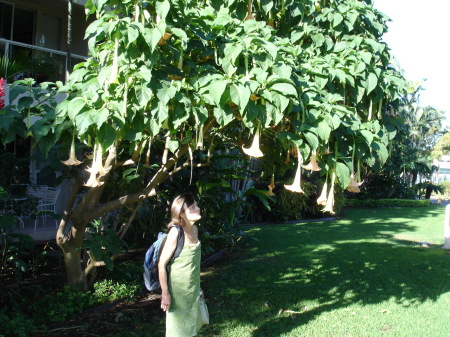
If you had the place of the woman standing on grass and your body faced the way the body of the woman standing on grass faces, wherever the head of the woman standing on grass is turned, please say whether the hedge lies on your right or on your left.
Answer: on your left

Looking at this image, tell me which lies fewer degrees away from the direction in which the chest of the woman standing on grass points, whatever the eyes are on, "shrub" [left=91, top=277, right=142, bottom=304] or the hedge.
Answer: the hedge

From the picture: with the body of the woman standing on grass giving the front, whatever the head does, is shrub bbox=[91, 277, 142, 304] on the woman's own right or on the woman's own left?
on the woman's own left

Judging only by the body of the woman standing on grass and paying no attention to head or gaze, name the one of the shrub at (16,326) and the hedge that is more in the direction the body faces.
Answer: the hedge

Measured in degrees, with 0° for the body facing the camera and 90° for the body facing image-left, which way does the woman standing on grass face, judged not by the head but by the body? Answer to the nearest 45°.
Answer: approximately 270°

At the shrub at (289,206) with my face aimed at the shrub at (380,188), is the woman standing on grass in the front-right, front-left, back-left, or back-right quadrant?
back-right

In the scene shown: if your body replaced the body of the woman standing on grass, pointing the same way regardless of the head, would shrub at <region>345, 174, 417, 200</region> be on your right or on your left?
on your left
